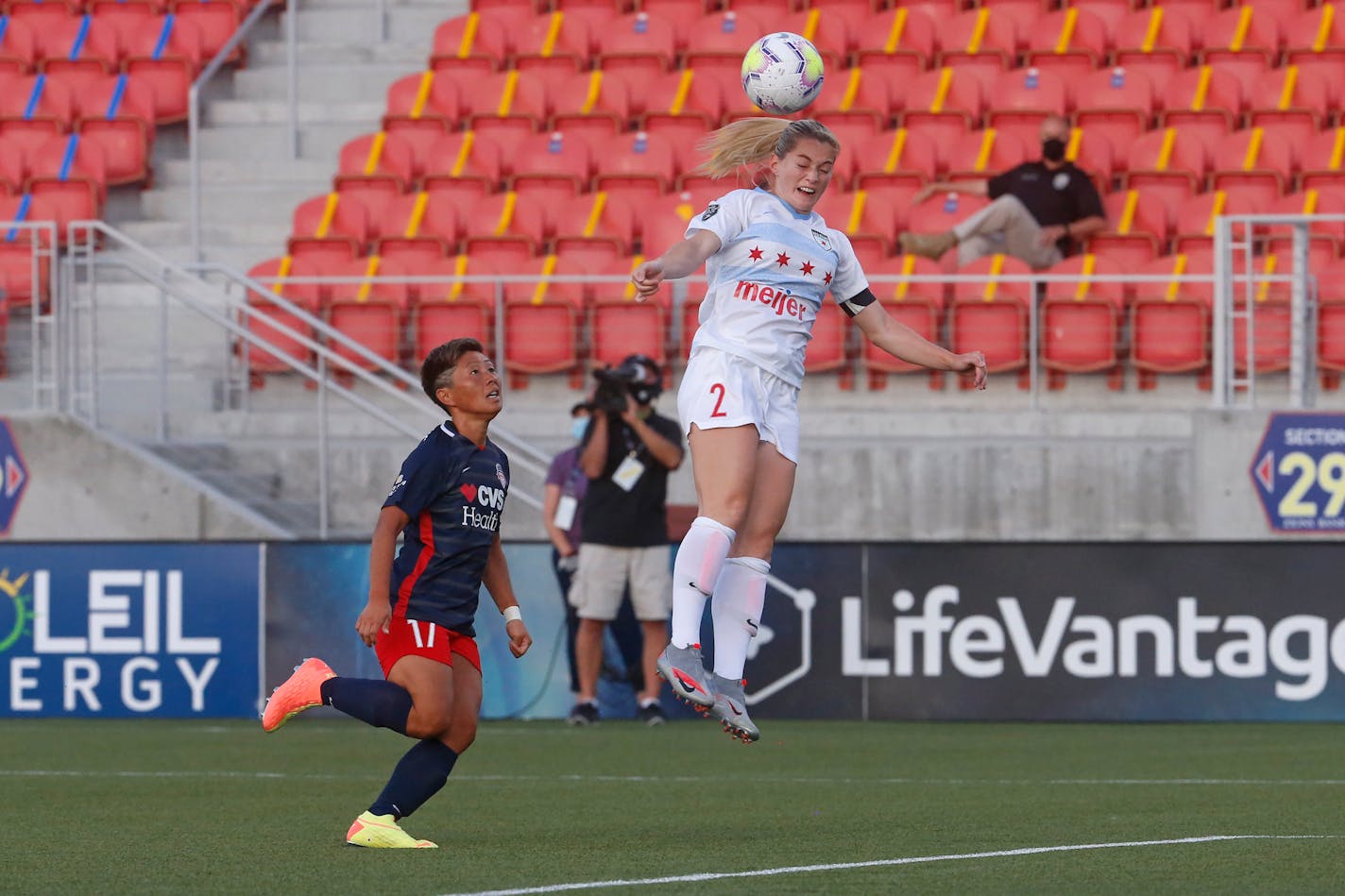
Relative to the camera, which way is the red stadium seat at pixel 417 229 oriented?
toward the camera

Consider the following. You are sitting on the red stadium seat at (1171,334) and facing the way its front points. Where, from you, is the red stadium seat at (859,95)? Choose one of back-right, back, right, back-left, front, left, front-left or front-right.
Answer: back-right

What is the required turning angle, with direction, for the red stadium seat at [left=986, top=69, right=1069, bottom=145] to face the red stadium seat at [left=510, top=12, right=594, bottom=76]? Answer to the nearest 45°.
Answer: approximately 90° to its right

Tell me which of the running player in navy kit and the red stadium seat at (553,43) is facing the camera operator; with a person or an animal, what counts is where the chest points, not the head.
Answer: the red stadium seat

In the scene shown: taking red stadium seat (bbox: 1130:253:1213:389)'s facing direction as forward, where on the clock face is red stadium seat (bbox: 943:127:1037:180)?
red stadium seat (bbox: 943:127:1037:180) is roughly at 5 o'clock from red stadium seat (bbox: 1130:253:1213:389).

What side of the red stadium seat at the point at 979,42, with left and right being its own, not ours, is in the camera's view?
front

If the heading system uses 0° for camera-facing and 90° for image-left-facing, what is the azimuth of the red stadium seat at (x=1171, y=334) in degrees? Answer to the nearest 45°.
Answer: approximately 0°

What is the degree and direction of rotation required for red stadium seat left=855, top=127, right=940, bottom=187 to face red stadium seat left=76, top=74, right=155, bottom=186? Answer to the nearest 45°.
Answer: approximately 90° to its right

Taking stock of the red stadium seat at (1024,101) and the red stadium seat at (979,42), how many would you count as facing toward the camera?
2

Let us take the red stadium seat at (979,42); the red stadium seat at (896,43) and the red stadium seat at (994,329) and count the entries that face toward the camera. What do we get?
3

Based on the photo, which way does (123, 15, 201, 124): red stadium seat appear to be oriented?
toward the camera

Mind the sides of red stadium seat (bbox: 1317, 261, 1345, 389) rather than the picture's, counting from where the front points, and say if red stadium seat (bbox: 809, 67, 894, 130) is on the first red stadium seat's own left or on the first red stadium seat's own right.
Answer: on the first red stadium seat's own right

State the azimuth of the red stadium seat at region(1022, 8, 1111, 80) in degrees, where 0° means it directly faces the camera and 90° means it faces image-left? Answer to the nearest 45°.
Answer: approximately 0°
